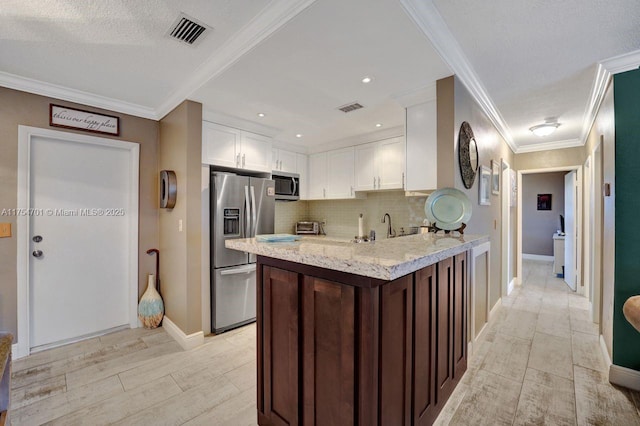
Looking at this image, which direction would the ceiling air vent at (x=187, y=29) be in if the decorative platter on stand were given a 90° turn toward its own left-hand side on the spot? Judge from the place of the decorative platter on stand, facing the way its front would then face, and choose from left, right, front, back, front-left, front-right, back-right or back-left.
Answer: back-right

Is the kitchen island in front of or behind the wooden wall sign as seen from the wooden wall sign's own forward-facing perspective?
in front

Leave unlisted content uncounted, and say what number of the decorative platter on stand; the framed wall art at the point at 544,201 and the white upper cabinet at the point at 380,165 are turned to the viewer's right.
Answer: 0

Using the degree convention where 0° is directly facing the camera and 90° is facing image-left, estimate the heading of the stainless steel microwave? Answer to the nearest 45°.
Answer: approximately 315°

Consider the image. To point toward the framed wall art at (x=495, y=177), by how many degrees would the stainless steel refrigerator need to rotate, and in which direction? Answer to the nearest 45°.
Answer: approximately 45° to its left

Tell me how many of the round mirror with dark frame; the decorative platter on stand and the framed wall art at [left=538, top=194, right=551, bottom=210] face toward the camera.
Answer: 2

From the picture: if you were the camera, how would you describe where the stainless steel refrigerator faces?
facing the viewer and to the right of the viewer

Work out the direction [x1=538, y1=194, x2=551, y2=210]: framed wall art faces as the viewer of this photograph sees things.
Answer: facing the viewer

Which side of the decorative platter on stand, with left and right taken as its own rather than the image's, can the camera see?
front

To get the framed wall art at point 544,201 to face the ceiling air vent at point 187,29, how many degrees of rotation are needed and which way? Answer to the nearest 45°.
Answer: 0° — it already faces it

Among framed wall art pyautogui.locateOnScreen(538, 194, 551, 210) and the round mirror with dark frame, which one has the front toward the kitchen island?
the framed wall art

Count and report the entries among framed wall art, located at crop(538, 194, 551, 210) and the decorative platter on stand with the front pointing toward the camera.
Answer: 2
